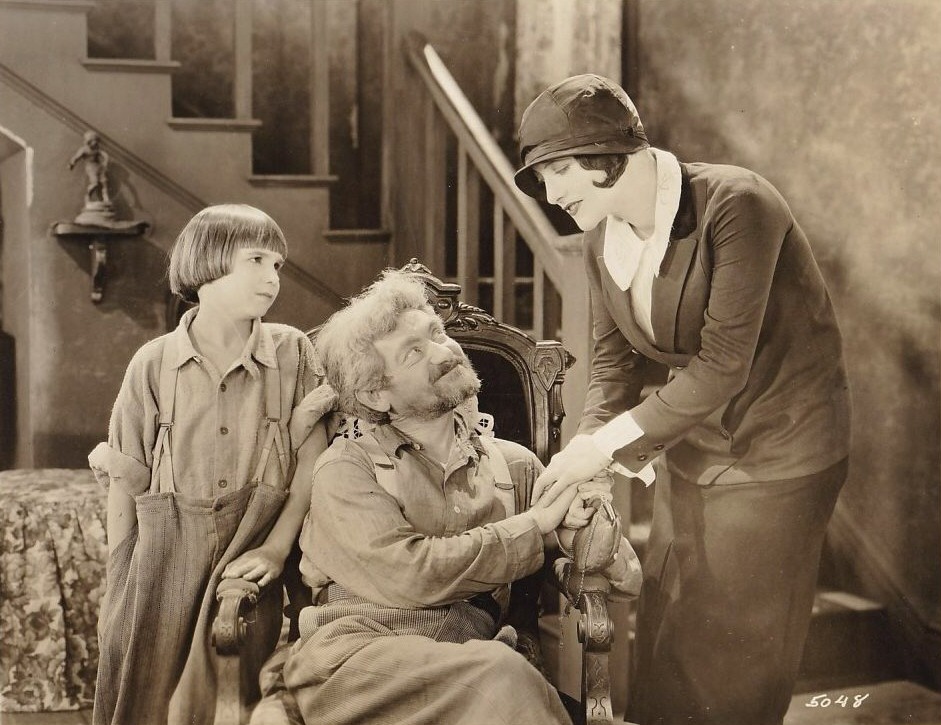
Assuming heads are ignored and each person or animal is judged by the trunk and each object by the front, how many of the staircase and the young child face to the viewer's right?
1

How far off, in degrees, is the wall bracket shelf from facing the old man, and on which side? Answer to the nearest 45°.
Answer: approximately 45° to its left

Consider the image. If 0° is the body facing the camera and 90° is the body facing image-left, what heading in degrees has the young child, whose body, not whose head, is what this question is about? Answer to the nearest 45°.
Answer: approximately 0°

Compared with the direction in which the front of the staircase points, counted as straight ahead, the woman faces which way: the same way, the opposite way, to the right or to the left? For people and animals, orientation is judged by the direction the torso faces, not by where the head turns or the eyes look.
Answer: the opposite way

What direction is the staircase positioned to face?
to the viewer's right

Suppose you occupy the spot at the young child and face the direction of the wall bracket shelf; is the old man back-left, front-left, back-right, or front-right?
back-right
